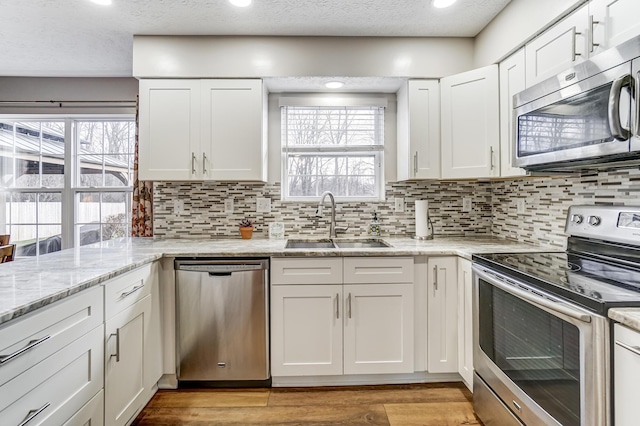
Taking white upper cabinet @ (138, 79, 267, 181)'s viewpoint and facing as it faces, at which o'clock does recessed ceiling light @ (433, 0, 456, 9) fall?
The recessed ceiling light is roughly at 10 o'clock from the white upper cabinet.

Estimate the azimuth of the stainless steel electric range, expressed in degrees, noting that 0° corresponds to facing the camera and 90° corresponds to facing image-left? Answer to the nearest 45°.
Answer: approximately 45°

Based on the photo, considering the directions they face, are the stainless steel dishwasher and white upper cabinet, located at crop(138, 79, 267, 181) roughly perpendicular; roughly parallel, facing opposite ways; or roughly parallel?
roughly parallel

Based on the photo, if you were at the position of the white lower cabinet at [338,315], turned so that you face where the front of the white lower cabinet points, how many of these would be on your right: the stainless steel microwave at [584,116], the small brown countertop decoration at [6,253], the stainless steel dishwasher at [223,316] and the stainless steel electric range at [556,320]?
2

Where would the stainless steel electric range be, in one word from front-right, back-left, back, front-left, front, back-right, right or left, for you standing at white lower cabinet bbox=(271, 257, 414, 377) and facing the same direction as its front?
front-left

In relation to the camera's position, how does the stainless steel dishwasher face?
facing the viewer

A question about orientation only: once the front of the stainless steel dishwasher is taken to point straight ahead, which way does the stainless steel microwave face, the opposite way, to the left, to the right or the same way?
to the right

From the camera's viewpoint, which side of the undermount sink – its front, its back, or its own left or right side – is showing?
front

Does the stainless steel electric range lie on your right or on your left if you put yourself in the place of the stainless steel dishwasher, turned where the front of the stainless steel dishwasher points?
on your left

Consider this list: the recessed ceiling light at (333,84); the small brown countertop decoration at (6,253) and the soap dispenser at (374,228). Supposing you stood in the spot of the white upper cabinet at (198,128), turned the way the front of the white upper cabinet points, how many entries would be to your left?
2

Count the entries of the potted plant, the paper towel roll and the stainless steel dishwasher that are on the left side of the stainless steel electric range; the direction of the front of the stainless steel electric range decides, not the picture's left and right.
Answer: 0

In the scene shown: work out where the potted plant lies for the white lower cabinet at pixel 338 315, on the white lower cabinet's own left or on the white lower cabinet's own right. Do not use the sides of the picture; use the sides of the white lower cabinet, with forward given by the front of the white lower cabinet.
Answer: on the white lower cabinet's own right

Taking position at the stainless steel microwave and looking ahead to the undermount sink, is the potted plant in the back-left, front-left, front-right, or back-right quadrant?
front-left

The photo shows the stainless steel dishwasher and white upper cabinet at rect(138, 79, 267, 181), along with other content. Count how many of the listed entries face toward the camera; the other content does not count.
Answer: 2

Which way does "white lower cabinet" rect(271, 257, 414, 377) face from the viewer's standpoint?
toward the camera

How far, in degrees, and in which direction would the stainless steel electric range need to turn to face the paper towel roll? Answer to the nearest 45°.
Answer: approximately 90° to its right
